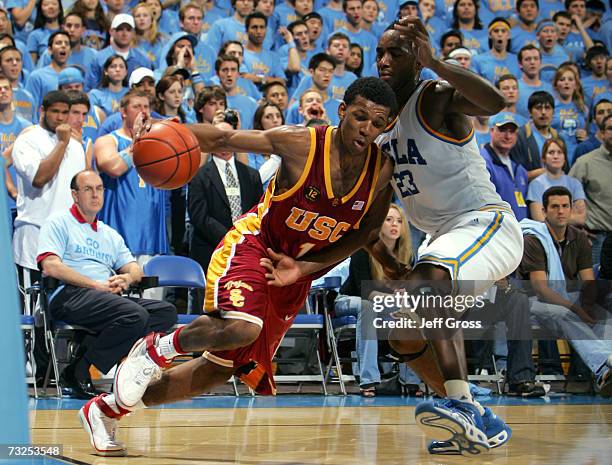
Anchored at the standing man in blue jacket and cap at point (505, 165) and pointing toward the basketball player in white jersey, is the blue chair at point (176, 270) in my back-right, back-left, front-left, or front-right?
front-right

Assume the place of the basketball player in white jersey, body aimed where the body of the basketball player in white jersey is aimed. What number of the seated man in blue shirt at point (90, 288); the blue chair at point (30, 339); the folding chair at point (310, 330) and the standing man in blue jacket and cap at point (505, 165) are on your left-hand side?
0

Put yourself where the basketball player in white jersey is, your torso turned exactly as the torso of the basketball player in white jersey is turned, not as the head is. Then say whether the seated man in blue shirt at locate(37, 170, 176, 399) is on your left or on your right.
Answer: on your right

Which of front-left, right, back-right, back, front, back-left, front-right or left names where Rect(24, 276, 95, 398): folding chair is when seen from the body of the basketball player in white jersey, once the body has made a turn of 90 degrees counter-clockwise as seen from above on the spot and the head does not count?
back

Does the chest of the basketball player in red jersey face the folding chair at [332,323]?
no

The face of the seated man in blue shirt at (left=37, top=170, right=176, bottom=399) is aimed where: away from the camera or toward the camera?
toward the camera

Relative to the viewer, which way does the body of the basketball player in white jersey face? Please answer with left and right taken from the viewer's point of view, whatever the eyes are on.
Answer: facing the viewer and to the left of the viewer

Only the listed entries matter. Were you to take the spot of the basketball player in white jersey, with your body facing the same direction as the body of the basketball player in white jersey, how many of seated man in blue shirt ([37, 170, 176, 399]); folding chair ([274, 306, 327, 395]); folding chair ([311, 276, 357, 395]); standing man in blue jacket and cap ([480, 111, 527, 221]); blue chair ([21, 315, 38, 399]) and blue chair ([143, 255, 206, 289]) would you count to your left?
0

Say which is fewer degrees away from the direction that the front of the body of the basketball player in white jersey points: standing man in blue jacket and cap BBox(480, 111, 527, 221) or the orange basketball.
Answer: the orange basketball

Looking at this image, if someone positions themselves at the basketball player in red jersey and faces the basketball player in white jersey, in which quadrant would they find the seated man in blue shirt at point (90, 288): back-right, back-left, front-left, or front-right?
back-left

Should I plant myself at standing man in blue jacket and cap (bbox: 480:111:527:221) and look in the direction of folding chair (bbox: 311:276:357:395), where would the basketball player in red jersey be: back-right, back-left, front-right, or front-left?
front-left

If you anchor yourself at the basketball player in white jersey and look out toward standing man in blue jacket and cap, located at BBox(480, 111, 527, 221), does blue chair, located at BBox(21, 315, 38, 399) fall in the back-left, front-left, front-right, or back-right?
front-left

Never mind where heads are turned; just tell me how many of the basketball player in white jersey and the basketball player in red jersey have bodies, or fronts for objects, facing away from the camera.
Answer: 0

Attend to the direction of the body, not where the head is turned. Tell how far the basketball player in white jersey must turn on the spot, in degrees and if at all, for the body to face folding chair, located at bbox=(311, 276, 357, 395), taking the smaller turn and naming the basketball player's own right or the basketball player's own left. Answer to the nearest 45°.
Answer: approximately 135° to the basketball player's own right
